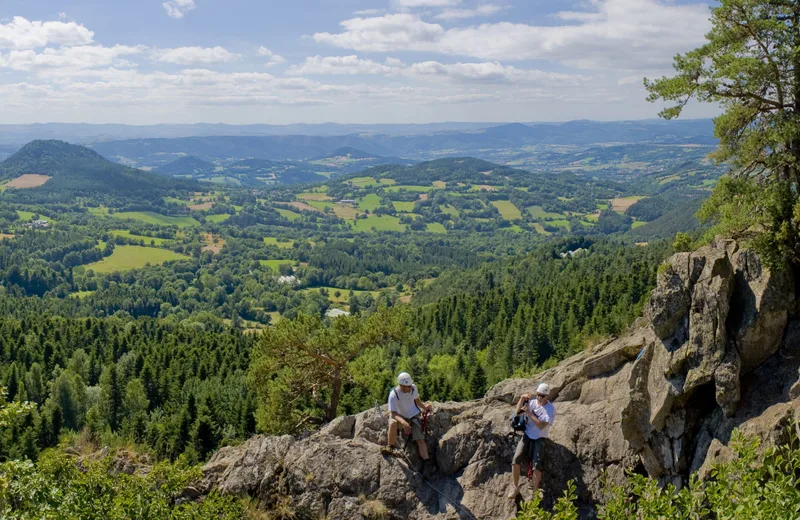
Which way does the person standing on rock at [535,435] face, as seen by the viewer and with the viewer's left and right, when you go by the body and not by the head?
facing the viewer and to the left of the viewer

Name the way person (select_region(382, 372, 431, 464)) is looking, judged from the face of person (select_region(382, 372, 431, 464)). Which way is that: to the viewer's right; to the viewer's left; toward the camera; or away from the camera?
toward the camera

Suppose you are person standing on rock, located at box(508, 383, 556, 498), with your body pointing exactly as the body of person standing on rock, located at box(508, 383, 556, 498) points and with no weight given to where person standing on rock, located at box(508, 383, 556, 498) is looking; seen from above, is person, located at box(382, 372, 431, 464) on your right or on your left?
on your right

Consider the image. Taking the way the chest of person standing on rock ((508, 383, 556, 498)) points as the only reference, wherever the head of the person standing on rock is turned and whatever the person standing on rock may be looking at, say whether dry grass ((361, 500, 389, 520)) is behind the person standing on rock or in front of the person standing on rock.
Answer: in front
